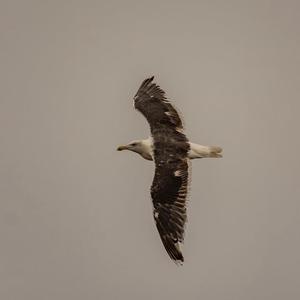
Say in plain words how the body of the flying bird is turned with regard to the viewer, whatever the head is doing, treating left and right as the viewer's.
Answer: facing to the left of the viewer
